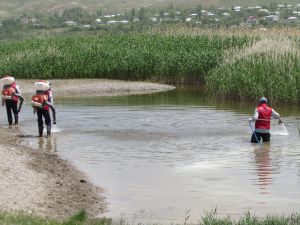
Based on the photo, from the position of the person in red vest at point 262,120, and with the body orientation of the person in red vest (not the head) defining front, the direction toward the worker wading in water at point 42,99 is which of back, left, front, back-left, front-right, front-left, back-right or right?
left

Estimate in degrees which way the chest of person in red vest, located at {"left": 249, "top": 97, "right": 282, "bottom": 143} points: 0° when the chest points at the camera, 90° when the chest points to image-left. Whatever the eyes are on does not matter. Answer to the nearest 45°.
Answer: approximately 180°
